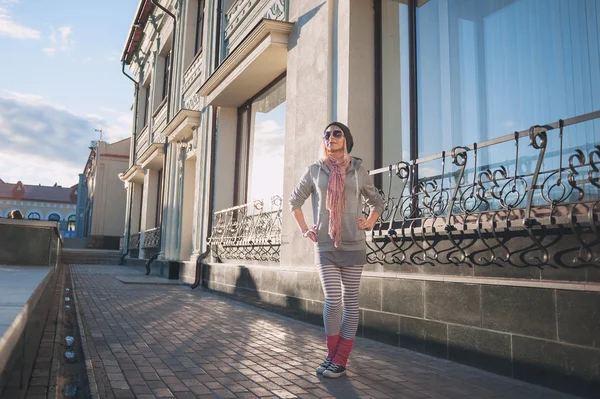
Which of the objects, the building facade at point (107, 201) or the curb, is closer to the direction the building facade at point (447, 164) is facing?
the curb

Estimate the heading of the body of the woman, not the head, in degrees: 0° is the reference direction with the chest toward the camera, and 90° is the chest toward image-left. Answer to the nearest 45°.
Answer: approximately 0°

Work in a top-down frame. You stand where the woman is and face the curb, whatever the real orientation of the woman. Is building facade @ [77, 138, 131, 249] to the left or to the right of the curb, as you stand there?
right

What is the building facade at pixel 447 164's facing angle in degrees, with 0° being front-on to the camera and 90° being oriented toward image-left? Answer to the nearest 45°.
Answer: approximately 45°

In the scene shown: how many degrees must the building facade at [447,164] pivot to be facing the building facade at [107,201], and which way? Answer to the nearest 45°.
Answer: approximately 90° to its right

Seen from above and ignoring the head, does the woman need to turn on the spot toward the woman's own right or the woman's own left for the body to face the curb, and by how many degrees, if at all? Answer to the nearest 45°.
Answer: approximately 90° to the woman's own right

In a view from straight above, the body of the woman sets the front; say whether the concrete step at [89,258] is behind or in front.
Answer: behind

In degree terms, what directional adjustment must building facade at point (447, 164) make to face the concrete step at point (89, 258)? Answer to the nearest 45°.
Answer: approximately 90° to its right
